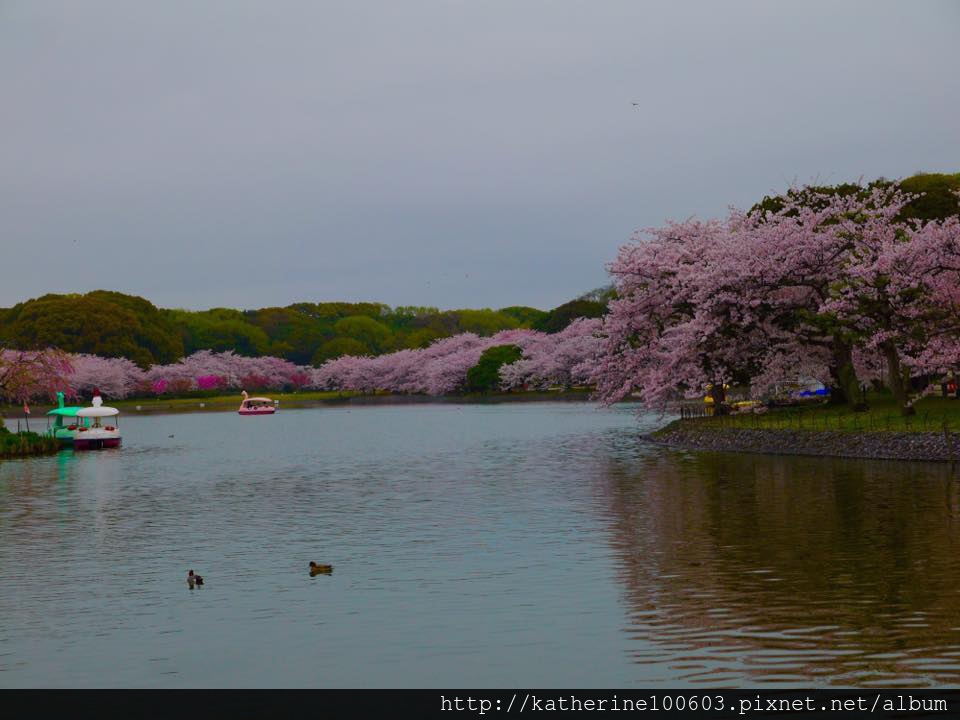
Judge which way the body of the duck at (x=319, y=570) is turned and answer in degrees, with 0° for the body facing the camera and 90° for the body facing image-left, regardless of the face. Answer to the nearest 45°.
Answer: approximately 90°
